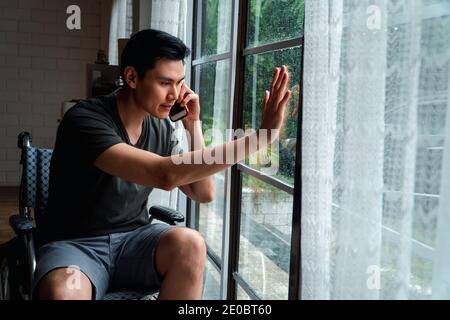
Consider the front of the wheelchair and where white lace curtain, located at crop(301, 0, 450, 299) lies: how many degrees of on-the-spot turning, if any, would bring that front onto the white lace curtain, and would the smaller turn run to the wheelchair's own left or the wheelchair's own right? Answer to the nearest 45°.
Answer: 0° — it already faces it

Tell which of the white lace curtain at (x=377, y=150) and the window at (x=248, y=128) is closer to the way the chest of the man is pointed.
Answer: the white lace curtain

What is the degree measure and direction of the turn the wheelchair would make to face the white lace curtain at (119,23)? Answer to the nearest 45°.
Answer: approximately 135° to its left

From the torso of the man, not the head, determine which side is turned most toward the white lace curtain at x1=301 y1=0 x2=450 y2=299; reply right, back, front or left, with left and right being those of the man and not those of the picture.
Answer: front

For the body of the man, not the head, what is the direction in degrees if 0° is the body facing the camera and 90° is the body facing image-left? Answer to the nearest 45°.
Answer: approximately 315°

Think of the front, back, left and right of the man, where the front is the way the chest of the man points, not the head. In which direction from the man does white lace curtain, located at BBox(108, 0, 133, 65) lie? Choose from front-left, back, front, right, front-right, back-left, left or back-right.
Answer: back-left
